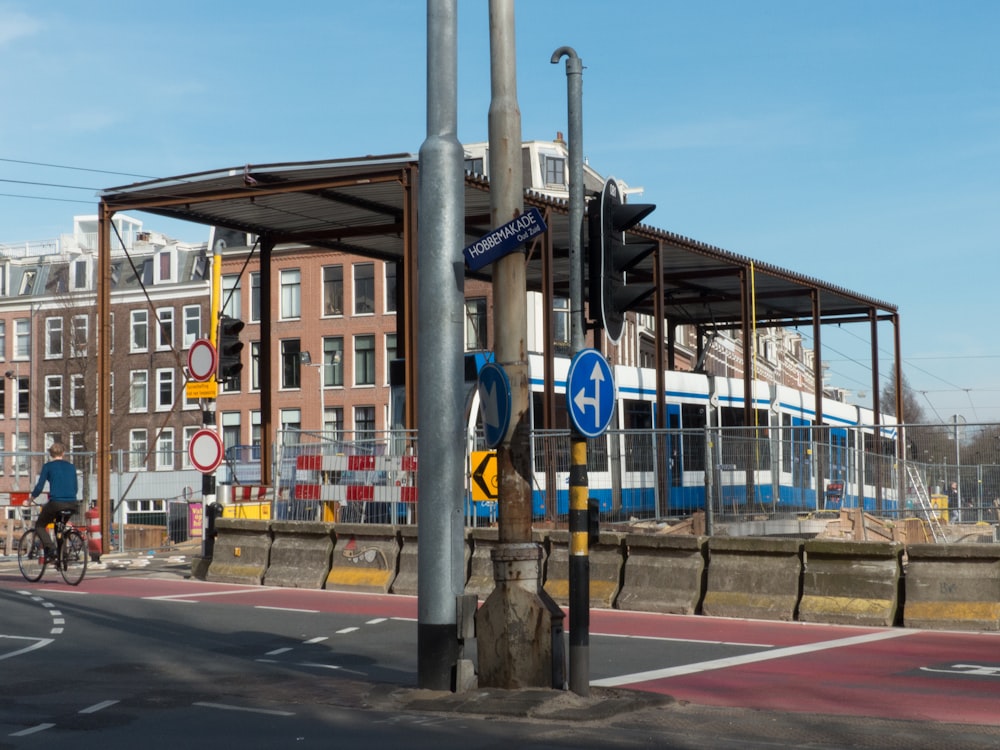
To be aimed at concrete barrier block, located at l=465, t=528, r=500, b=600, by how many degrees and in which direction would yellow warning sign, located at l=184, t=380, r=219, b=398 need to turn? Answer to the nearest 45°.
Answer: approximately 45° to its left

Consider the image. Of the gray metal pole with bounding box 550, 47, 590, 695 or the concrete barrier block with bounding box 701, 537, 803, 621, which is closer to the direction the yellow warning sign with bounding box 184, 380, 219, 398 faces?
the gray metal pole

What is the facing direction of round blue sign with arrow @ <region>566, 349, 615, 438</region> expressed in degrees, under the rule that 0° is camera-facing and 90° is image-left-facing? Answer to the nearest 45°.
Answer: approximately 315°

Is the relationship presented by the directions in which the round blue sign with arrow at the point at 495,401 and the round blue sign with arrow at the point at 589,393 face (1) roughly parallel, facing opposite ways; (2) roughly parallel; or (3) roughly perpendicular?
roughly perpendicular

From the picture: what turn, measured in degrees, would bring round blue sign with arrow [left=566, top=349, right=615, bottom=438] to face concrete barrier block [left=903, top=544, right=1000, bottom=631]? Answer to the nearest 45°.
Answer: approximately 90° to its left

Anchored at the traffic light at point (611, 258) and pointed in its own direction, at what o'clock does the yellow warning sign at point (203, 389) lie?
The yellow warning sign is roughly at 8 o'clock from the traffic light.

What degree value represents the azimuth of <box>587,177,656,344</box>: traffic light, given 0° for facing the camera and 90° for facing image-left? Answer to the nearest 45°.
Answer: approximately 270°
